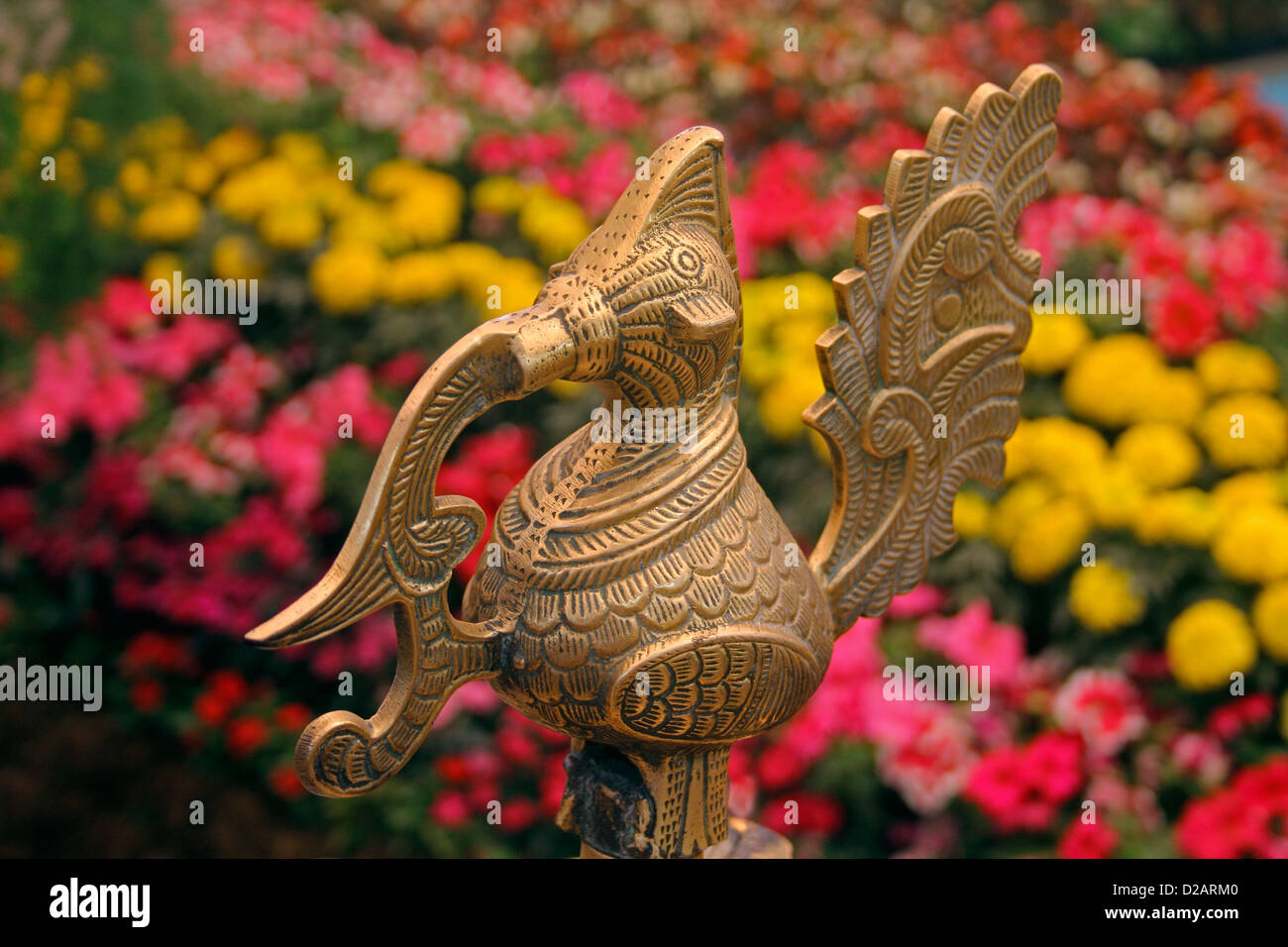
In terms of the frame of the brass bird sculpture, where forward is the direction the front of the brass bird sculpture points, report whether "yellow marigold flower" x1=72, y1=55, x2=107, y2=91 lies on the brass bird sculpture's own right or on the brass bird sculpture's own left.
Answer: on the brass bird sculpture's own right

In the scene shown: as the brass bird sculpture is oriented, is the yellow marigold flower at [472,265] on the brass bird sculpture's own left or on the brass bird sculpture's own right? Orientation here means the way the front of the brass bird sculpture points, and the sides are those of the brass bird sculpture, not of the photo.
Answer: on the brass bird sculpture's own right

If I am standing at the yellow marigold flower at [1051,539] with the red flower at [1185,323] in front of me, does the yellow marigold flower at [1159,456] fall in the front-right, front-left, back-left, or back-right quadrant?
front-right

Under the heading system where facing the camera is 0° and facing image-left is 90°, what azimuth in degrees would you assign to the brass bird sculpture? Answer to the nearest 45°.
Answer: approximately 45°

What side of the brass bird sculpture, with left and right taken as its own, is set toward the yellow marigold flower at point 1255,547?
back

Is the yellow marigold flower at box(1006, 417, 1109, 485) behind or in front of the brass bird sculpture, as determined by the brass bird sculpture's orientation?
behind

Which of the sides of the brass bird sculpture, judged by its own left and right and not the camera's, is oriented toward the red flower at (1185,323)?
right

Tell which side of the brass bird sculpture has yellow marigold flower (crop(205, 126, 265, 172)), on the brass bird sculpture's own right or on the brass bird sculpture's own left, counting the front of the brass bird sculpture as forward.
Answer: on the brass bird sculpture's own right
